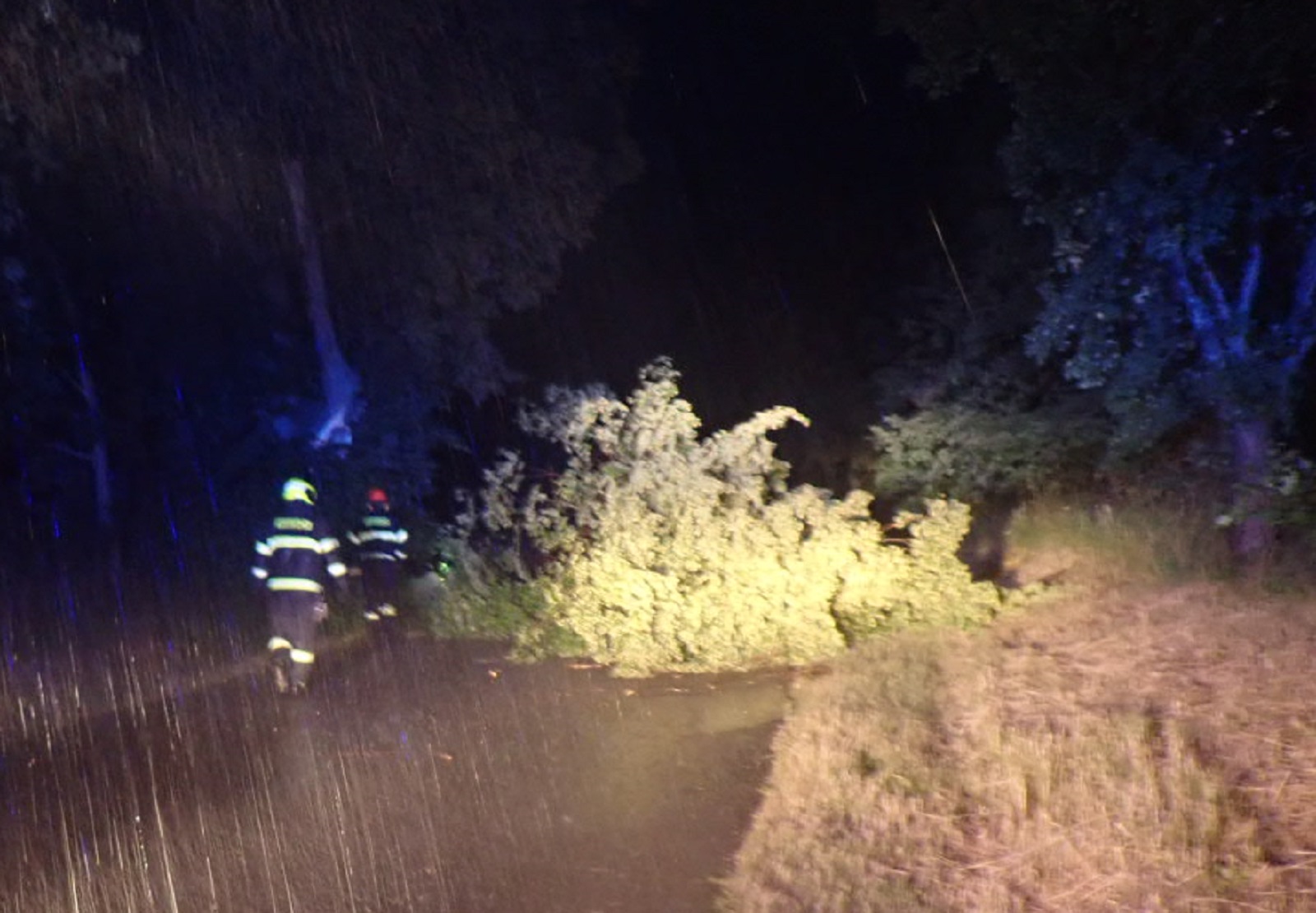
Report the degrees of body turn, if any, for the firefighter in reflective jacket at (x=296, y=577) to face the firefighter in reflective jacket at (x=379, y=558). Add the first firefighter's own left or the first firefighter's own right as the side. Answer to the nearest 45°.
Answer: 0° — they already face them

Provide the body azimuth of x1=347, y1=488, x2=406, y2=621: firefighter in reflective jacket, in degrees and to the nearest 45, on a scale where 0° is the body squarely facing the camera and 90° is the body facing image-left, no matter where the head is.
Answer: approximately 180°

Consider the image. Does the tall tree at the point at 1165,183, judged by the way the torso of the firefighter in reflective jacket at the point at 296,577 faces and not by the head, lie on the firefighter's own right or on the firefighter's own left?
on the firefighter's own right

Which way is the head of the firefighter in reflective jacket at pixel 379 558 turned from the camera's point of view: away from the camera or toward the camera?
away from the camera

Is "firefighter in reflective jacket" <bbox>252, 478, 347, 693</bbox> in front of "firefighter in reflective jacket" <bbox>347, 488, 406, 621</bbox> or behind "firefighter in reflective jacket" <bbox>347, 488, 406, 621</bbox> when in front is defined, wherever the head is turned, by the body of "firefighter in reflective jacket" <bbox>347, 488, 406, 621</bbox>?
behind

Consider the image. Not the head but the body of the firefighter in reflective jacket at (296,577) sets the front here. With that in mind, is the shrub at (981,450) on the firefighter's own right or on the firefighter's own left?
on the firefighter's own right

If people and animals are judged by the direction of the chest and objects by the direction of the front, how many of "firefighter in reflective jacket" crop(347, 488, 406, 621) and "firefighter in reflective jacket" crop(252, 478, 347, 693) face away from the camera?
2

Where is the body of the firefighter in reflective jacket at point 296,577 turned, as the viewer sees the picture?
away from the camera
